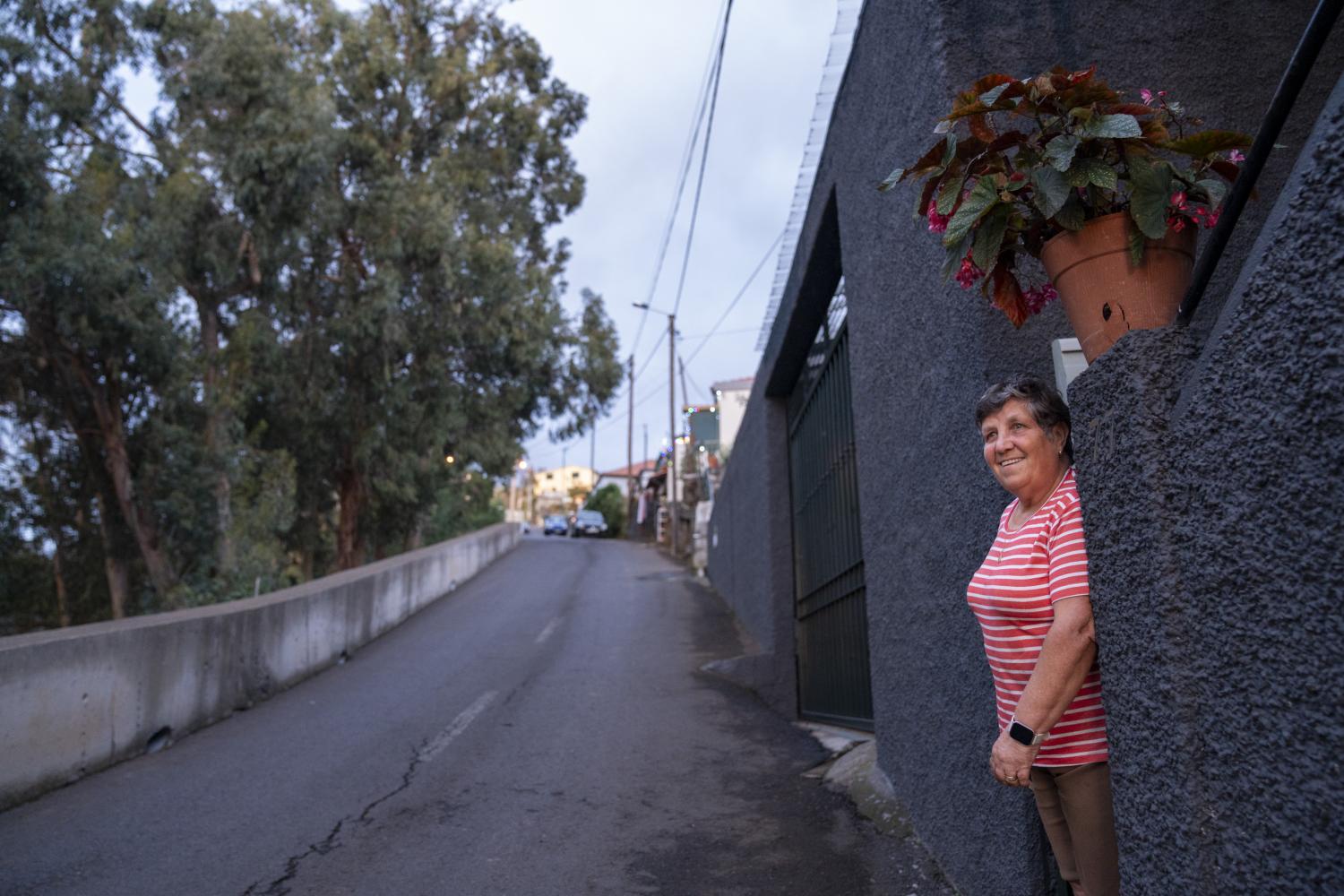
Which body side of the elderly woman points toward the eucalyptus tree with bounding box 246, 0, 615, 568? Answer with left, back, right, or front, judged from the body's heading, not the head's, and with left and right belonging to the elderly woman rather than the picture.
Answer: right

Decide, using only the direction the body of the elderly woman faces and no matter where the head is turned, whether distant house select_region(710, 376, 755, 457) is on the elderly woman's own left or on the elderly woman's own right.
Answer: on the elderly woman's own right

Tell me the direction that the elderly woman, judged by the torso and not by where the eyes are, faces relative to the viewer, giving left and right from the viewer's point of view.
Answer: facing the viewer and to the left of the viewer

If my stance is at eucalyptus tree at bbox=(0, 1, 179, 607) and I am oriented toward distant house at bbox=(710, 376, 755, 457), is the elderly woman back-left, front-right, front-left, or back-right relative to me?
back-right

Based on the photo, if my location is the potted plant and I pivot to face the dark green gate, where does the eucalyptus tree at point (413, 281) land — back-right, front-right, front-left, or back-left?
front-left

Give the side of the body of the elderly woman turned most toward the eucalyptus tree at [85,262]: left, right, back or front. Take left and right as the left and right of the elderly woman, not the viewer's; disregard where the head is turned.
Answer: right
